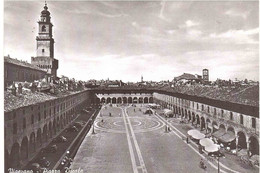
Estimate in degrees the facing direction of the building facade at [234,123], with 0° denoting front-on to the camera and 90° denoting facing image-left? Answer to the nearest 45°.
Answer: approximately 45°
